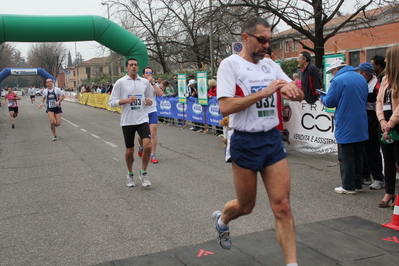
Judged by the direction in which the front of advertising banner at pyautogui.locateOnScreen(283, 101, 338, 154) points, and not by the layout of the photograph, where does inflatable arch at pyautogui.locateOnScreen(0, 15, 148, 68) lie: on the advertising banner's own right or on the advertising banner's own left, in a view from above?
on the advertising banner's own right

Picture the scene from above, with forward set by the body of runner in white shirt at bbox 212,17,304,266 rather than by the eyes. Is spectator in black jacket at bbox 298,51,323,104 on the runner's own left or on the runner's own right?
on the runner's own left

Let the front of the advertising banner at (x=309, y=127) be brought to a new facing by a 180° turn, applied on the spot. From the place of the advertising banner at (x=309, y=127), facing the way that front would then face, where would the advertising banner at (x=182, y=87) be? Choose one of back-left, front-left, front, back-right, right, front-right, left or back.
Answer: front-left

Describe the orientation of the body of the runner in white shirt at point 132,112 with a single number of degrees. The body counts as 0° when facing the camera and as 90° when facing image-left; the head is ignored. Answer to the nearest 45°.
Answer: approximately 0°

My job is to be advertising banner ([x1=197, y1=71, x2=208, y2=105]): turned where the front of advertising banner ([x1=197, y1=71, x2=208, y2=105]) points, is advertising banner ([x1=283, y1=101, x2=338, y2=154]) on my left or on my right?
on my left

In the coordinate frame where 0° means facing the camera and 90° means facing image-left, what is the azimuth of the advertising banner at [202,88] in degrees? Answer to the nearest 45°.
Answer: approximately 45°

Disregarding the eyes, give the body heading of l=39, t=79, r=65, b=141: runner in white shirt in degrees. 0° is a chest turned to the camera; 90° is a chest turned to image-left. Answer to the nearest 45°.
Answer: approximately 0°

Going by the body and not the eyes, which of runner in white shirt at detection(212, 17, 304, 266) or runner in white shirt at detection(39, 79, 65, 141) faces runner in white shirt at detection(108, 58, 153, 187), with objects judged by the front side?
runner in white shirt at detection(39, 79, 65, 141)

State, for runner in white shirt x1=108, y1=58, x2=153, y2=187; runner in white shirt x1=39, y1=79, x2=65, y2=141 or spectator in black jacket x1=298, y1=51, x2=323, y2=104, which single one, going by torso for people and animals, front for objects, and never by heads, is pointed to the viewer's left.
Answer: the spectator in black jacket

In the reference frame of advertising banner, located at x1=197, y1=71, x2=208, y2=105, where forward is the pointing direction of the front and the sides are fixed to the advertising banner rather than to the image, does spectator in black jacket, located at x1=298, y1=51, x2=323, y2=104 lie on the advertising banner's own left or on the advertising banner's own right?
on the advertising banner's own left

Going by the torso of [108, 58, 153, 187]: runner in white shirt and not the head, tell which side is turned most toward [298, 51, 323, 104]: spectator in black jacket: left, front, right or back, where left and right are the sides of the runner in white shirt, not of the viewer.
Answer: left
